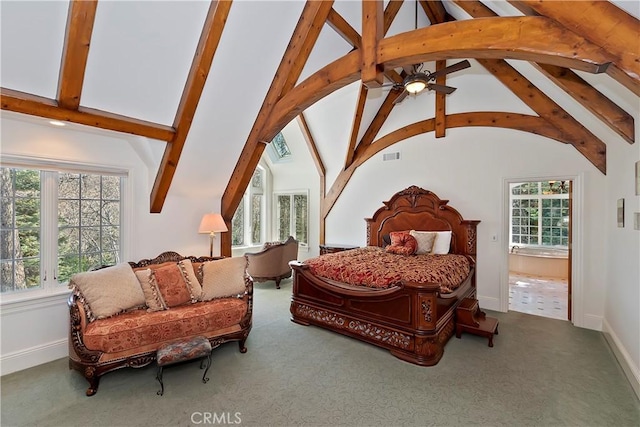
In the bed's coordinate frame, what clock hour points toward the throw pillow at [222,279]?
The throw pillow is roughly at 1 o'clock from the bed.

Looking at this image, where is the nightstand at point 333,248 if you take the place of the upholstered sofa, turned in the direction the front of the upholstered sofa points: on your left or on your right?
on your left

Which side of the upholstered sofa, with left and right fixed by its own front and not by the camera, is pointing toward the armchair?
left

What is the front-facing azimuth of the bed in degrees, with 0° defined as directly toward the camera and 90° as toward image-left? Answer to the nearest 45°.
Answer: approximately 45°

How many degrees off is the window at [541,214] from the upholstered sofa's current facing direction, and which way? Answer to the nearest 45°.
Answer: approximately 45° to its left

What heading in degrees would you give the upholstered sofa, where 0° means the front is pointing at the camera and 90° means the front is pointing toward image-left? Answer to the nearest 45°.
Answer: approximately 315°
